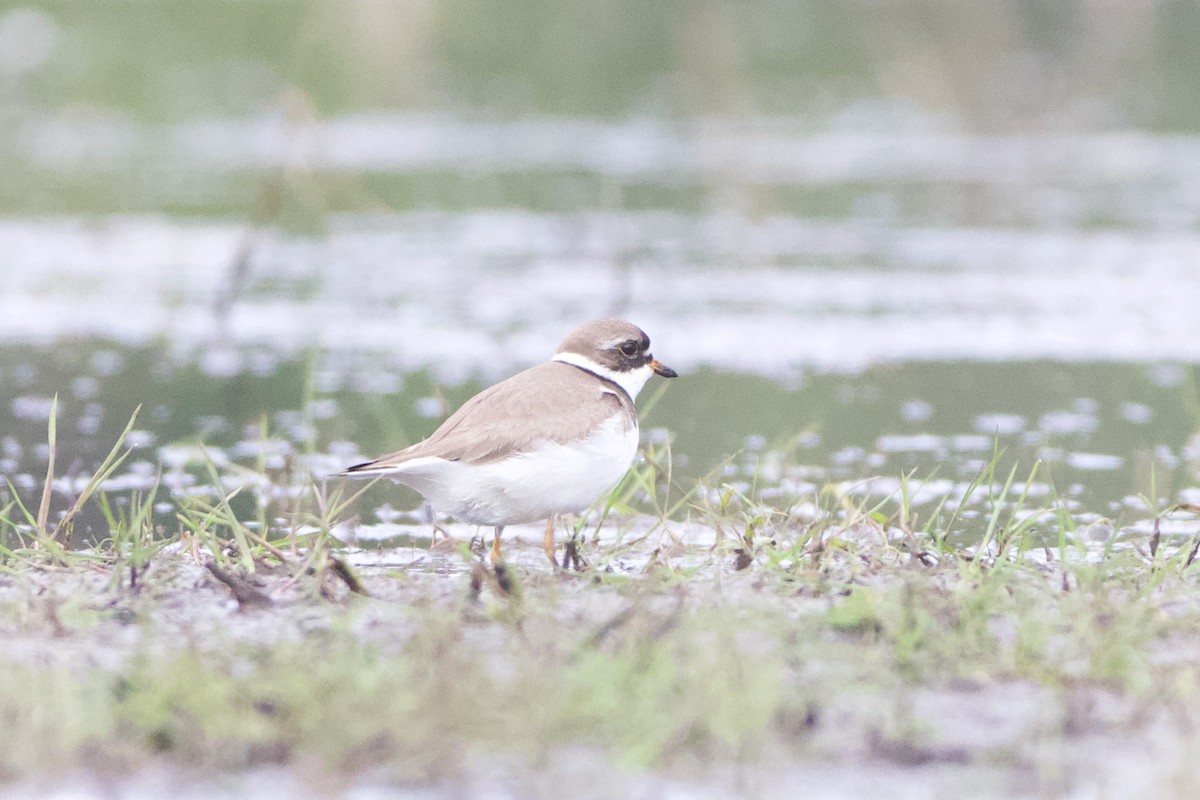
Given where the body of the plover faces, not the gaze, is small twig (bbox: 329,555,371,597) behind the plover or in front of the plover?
behind

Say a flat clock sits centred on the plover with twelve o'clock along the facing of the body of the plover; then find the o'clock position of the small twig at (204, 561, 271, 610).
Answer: The small twig is roughly at 5 o'clock from the plover.

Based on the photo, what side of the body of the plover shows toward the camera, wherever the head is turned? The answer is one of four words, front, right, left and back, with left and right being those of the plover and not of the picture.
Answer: right
